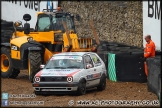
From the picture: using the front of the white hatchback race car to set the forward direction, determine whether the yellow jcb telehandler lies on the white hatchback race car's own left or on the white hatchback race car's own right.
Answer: on the white hatchback race car's own right

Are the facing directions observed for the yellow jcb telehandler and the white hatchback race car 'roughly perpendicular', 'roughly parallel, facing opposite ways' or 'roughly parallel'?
roughly perpendicular
